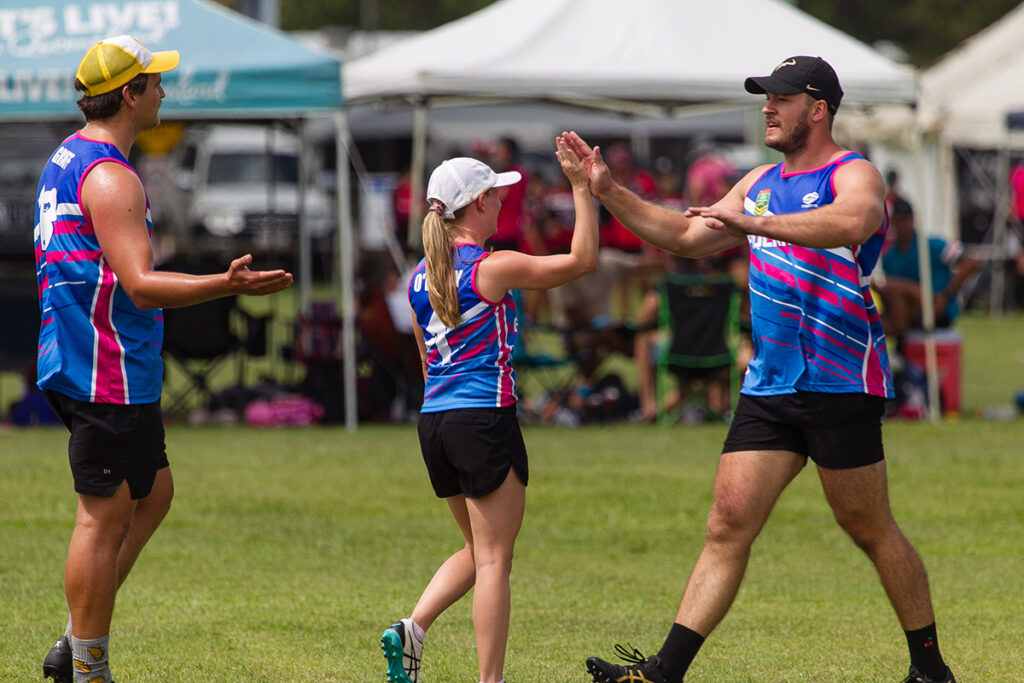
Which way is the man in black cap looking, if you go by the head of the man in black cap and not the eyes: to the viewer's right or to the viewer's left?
to the viewer's left

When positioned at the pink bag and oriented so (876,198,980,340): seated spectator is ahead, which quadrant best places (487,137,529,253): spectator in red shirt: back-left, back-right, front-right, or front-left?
front-left

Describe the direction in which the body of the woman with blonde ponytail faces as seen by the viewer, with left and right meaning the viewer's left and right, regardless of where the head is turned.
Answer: facing away from the viewer and to the right of the viewer

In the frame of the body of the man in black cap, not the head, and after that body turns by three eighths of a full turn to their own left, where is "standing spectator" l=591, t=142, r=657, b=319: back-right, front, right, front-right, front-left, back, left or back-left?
left

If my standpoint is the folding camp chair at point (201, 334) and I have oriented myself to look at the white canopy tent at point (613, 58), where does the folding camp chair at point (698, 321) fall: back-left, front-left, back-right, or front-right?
front-right

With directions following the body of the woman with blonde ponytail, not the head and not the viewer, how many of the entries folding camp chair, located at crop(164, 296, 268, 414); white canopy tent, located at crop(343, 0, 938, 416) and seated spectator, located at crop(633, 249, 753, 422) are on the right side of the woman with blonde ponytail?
0

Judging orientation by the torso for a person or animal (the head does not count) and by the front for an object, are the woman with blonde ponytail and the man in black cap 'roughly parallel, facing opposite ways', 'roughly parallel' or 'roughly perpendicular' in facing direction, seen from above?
roughly parallel, facing opposite ways

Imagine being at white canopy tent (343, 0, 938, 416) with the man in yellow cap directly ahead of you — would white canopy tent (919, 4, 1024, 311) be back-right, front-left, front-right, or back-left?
back-left

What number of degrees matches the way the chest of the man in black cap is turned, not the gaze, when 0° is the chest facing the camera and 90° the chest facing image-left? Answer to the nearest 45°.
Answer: approximately 45°

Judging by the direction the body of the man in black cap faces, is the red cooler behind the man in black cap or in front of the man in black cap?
behind

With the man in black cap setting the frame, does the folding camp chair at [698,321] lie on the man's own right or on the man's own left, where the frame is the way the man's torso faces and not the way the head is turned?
on the man's own right

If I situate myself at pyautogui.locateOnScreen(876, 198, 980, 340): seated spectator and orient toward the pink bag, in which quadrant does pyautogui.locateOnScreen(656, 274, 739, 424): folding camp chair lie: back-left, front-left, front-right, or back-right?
front-left
